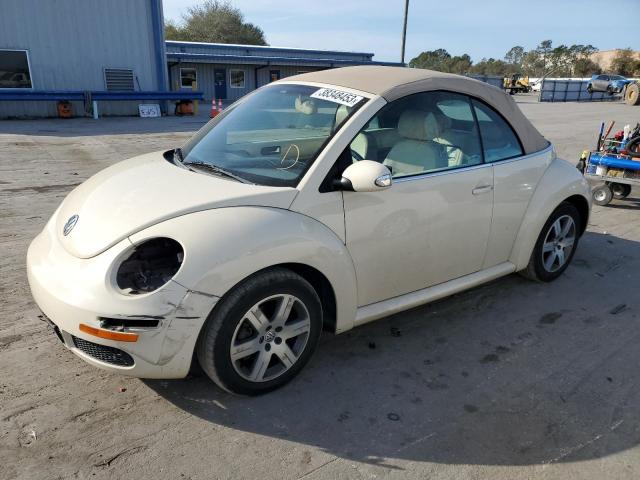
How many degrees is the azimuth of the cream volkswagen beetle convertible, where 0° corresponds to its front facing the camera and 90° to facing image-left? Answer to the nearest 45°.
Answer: approximately 45°

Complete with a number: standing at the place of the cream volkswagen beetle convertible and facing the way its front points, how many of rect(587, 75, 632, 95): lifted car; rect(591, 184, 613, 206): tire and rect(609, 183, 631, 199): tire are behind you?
3

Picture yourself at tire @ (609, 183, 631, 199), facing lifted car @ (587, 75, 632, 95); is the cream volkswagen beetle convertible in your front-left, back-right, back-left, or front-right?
back-left

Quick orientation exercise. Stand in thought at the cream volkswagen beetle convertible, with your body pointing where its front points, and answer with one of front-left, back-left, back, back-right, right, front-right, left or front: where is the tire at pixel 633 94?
back

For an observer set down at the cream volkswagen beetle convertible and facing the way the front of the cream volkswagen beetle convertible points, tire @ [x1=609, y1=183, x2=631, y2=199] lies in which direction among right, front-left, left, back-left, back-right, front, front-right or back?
back

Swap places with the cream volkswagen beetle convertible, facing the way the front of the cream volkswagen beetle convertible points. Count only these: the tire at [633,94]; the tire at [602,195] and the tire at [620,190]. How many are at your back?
3

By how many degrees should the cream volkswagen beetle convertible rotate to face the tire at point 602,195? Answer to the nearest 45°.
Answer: approximately 180°

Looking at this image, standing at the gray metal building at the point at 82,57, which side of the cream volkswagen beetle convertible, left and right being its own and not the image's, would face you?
right

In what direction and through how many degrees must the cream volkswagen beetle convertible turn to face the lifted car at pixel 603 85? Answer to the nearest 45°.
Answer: approximately 180°
